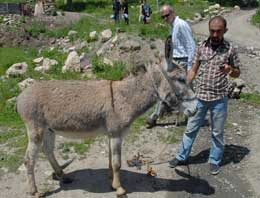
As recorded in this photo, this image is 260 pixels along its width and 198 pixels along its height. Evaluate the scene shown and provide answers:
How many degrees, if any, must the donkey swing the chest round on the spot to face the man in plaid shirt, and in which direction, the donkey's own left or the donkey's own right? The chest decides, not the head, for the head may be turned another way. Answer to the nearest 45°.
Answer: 0° — it already faces them

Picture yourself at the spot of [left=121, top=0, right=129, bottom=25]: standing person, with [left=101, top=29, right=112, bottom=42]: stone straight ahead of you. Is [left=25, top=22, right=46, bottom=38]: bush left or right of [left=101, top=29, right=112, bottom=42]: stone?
right

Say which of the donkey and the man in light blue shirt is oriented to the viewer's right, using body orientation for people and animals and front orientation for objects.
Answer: the donkey

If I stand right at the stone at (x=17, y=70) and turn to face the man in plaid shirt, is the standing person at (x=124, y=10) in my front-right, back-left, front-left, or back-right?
back-left

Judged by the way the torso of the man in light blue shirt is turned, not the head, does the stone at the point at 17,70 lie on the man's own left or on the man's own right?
on the man's own right

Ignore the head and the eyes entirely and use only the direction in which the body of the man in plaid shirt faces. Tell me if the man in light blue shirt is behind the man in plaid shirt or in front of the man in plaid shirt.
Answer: behind

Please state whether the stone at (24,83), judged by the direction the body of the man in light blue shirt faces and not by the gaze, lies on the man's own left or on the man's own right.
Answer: on the man's own right

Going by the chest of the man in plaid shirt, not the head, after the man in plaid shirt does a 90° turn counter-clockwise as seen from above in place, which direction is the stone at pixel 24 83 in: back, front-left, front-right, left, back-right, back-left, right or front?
back-left

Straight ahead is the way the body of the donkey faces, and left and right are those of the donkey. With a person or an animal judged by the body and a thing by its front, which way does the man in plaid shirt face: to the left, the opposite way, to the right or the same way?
to the right

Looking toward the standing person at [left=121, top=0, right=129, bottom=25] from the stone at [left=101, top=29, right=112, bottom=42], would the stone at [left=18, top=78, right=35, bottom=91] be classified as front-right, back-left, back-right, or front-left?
back-left

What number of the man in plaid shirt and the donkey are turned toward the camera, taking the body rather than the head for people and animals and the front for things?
1

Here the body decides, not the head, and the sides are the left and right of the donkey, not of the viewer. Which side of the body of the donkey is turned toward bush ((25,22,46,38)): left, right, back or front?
left

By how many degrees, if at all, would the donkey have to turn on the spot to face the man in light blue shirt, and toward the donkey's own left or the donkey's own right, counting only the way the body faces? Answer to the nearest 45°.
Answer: approximately 45° to the donkey's own left

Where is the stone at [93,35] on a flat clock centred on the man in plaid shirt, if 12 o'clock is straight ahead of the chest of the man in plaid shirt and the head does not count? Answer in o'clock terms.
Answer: The stone is roughly at 5 o'clock from the man in plaid shirt.

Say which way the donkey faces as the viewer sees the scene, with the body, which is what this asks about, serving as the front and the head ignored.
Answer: to the viewer's right
